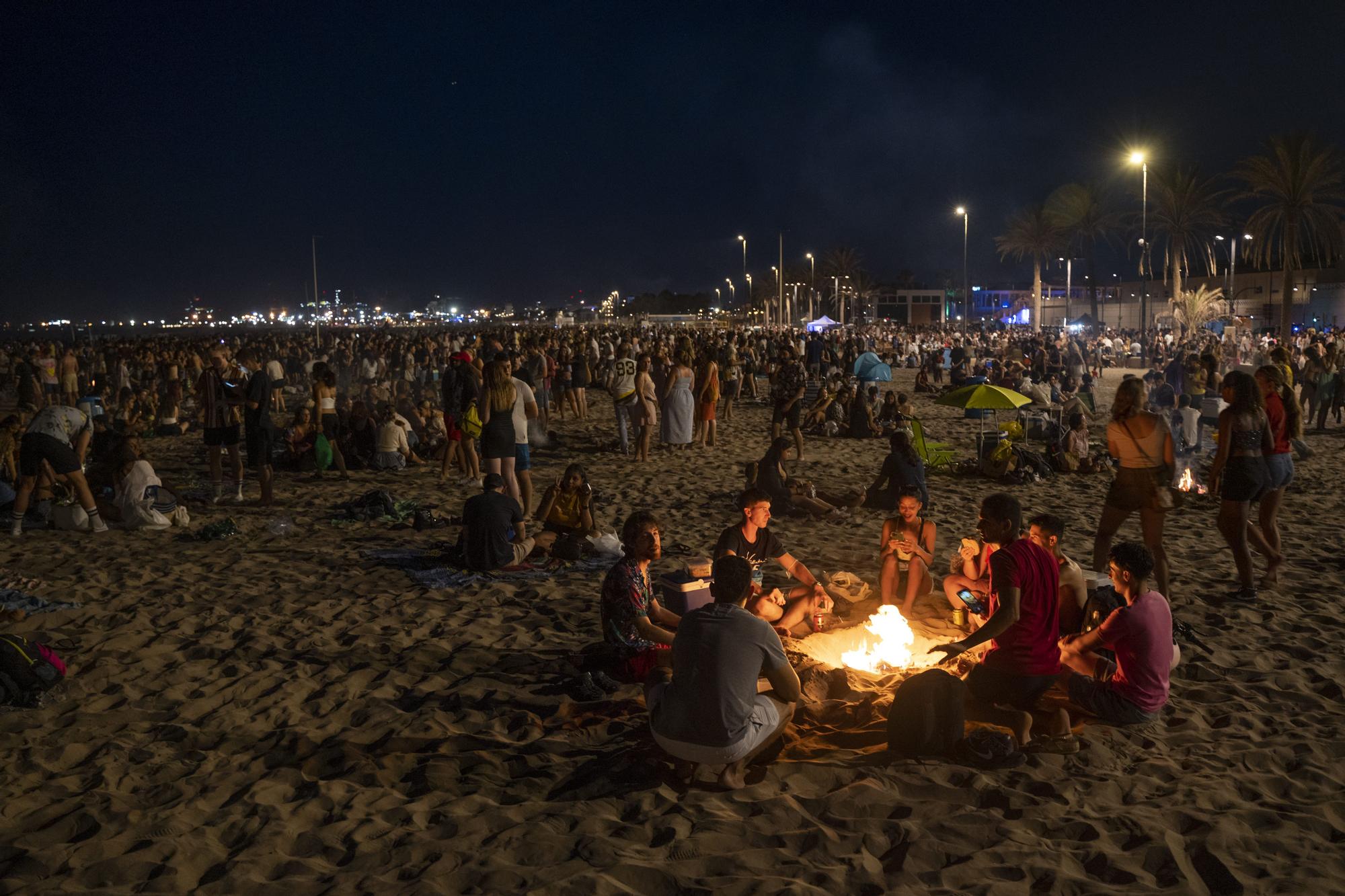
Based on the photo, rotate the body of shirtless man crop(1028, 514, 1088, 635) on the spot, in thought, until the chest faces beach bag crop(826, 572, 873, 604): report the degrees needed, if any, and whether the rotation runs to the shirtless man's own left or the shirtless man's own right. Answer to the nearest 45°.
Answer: approximately 45° to the shirtless man's own right

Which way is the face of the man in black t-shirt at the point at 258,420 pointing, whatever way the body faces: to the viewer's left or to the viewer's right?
to the viewer's left

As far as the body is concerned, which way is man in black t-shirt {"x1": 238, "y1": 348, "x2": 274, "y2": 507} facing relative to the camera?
to the viewer's left

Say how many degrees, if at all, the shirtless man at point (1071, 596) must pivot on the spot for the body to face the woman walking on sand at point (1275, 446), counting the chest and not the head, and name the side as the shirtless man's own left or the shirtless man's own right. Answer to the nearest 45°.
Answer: approximately 135° to the shirtless man's own right

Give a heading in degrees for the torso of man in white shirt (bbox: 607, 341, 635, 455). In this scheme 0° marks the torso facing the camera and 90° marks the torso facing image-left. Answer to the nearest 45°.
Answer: approximately 180°

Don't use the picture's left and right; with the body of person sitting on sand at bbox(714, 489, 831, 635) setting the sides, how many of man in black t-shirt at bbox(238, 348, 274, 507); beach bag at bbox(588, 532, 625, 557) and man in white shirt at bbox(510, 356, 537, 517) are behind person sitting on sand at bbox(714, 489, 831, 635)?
3

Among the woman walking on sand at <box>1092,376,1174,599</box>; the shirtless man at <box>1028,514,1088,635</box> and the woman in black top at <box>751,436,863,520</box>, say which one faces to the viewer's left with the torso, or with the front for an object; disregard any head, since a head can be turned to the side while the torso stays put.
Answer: the shirtless man

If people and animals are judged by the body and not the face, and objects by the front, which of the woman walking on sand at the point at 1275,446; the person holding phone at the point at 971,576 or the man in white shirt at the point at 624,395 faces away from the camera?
the man in white shirt

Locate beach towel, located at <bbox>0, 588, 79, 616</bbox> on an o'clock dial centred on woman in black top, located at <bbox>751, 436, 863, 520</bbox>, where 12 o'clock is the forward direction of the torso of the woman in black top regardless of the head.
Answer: The beach towel is roughly at 5 o'clock from the woman in black top.

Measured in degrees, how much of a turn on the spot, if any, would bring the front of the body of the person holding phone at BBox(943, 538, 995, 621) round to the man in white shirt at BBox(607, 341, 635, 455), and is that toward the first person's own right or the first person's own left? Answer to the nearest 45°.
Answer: approximately 90° to the first person's own right

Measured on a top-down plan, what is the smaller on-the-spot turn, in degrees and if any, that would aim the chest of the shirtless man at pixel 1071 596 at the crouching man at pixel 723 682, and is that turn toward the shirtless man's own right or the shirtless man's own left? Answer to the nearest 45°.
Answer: approximately 45° to the shirtless man's own left

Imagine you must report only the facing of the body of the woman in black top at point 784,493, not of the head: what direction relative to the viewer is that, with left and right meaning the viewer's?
facing to the right of the viewer
